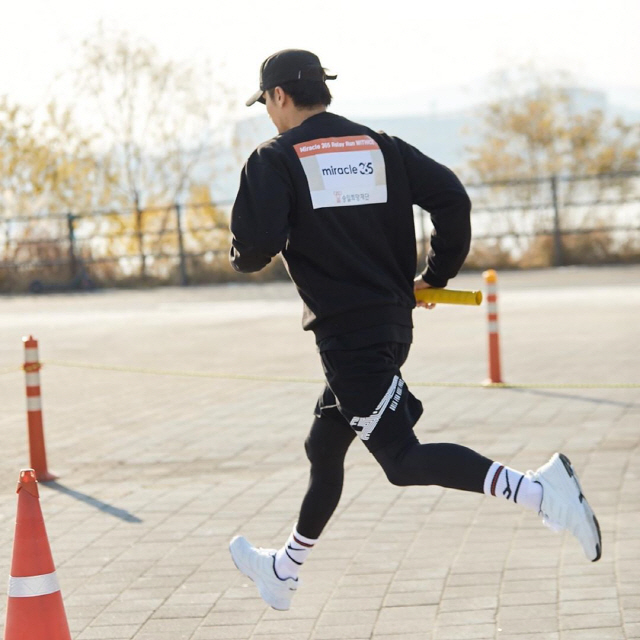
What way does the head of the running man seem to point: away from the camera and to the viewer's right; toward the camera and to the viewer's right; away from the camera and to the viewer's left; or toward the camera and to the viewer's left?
away from the camera and to the viewer's left

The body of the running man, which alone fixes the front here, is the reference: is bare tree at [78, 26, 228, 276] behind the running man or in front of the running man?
in front

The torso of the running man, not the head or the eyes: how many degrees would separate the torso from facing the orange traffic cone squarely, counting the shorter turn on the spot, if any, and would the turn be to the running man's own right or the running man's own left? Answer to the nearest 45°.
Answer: approximately 90° to the running man's own left

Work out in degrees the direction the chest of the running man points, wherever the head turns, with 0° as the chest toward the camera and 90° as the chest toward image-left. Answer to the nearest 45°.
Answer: approximately 135°

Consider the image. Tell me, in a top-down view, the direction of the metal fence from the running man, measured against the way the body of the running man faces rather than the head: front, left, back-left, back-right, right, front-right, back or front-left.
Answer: front-right

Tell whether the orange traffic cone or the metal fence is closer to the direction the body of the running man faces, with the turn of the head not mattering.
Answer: the metal fence
